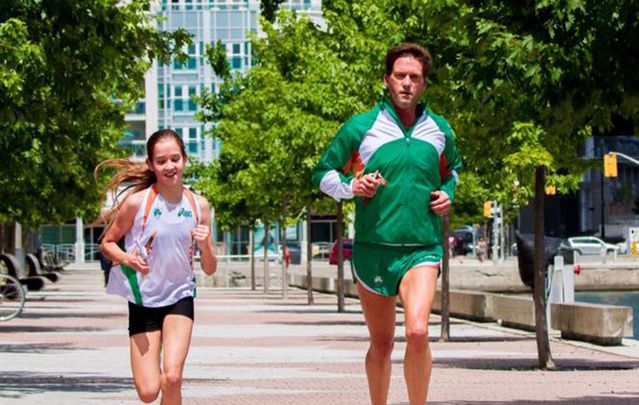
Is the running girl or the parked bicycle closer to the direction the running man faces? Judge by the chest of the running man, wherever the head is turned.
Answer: the running girl

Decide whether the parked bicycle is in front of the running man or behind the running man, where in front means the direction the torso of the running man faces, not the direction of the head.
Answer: behind

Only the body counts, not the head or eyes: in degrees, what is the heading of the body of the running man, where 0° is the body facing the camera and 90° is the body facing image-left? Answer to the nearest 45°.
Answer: approximately 0°

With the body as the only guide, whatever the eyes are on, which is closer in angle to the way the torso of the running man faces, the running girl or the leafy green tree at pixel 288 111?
the running girl

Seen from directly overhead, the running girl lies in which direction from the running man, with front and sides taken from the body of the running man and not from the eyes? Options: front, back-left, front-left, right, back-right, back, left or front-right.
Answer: right

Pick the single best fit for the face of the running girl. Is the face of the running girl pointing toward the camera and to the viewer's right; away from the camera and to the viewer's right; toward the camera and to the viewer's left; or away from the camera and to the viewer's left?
toward the camera and to the viewer's right

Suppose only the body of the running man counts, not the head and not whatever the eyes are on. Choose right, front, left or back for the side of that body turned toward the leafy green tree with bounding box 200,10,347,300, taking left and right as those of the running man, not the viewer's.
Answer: back
